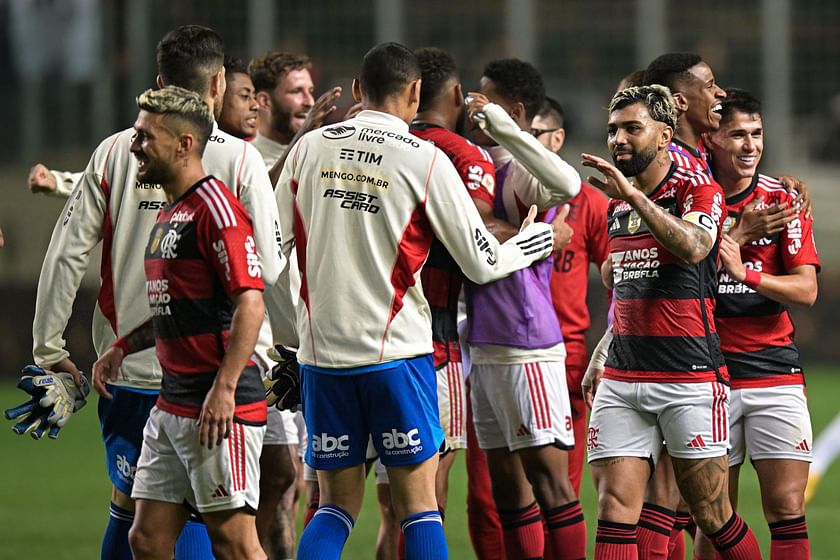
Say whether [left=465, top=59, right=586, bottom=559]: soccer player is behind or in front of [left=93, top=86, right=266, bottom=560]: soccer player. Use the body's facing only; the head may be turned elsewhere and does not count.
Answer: behind

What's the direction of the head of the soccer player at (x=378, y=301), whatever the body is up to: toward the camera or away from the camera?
away from the camera

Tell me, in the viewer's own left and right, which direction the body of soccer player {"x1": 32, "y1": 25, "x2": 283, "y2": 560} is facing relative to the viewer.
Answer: facing away from the viewer

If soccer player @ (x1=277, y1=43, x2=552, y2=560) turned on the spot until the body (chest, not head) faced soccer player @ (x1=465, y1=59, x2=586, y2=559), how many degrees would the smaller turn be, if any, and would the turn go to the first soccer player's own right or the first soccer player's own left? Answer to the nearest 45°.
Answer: approximately 45° to the first soccer player's own right

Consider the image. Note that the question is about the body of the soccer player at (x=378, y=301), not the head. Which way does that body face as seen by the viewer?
away from the camera

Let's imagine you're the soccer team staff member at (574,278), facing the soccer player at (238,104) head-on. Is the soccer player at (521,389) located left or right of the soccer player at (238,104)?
left

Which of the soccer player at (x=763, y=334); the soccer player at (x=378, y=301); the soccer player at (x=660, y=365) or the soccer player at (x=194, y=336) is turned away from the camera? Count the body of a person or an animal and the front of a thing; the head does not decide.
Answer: the soccer player at (x=378, y=301)

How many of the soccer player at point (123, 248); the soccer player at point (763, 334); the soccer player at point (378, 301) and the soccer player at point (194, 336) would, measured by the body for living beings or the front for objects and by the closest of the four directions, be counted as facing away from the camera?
2

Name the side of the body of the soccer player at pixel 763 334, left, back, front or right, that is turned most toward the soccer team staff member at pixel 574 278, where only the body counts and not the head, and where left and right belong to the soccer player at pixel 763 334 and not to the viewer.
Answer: right

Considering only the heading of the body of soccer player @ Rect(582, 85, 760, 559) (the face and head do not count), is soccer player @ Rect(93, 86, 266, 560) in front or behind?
in front

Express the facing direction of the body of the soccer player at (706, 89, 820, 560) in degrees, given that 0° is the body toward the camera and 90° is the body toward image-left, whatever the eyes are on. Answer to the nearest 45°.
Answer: approximately 45°

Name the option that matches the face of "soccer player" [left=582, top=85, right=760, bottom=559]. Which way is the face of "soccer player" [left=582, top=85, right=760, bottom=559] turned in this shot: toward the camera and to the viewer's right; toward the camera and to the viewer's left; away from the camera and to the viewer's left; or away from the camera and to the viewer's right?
toward the camera and to the viewer's left

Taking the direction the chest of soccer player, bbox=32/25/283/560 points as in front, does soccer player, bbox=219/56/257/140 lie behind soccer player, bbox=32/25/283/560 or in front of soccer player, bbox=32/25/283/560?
in front

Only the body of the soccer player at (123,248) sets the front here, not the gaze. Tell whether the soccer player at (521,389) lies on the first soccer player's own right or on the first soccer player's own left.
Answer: on the first soccer player's own right

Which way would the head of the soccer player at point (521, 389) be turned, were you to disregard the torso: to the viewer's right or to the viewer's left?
to the viewer's left

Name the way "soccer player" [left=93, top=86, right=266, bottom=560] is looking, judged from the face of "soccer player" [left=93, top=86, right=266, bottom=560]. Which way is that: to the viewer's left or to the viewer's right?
to the viewer's left
